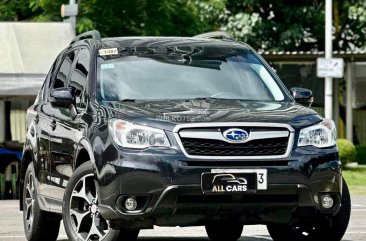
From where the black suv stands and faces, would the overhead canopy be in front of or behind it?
behind

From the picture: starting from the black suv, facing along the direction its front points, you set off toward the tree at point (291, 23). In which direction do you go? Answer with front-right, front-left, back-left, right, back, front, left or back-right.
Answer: back-left

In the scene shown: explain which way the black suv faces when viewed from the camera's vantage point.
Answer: facing the viewer and to the right of the viewer

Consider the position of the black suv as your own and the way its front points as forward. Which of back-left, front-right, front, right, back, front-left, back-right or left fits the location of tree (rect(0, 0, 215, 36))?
back-left
